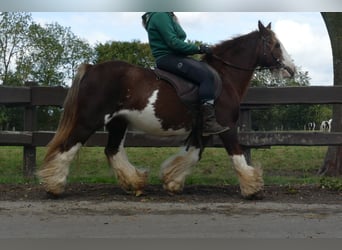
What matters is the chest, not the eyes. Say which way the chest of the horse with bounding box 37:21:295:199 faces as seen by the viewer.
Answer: to the viewer's right

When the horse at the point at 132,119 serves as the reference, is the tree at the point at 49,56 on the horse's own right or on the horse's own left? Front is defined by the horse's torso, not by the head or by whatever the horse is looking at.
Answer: on the horse's own left

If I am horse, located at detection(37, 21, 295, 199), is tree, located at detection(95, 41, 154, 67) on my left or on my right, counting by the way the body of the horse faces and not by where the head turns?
on my left

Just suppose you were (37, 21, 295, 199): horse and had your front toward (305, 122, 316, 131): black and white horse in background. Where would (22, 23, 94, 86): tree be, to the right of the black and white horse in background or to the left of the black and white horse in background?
left

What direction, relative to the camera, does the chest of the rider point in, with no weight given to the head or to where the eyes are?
to the viewer's right
